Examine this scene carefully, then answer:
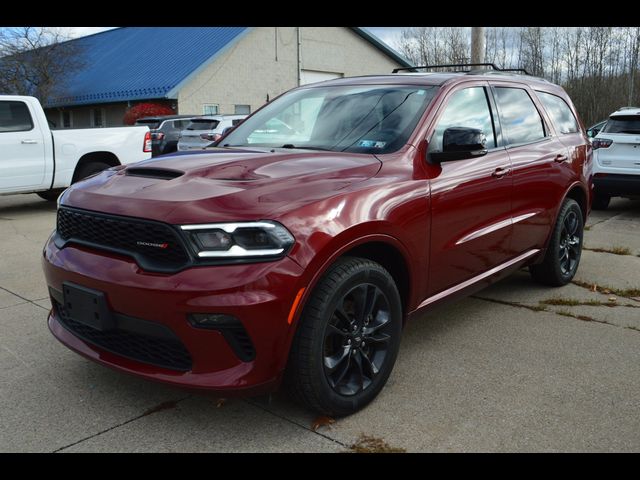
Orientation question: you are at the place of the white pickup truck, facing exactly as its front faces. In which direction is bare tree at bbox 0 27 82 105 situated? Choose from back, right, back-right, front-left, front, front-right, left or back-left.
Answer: right

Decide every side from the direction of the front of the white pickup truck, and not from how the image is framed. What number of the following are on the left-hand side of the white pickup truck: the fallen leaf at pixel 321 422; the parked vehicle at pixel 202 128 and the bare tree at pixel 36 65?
1

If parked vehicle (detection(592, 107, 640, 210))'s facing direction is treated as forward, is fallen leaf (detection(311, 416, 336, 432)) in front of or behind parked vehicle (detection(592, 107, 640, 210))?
behind

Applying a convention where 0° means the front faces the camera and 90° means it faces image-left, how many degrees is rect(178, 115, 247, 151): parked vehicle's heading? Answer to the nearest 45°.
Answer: approximately 225°

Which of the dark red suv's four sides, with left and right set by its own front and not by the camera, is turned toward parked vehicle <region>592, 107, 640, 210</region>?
back

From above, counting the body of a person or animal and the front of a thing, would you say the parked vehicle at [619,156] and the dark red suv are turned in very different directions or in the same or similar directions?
very different directions

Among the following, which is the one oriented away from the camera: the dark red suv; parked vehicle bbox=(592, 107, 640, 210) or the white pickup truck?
the parked vehicle

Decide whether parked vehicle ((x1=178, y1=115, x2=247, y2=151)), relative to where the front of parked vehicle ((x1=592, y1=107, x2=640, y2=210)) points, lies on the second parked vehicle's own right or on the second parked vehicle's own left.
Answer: on the second parked vehicle's own left

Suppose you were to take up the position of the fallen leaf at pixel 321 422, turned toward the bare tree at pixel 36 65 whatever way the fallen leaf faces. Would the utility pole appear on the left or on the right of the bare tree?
right

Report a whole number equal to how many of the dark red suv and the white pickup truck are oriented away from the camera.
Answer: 0

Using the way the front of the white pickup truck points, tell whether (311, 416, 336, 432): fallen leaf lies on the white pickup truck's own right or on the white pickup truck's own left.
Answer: on the white pickup truck's own left

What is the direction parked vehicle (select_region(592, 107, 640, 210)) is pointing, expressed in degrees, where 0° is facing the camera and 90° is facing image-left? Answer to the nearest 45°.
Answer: approximately 180°

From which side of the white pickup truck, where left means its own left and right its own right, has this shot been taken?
left

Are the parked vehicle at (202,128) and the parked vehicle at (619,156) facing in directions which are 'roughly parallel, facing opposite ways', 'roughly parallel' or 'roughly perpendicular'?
roughly parallel

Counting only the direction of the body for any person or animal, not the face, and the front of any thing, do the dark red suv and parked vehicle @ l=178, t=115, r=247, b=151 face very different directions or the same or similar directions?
very different directions

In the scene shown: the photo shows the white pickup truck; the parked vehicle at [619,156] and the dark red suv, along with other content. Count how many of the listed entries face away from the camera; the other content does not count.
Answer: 1

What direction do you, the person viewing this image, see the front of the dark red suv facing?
facing the viewer and to the left of the viewer
